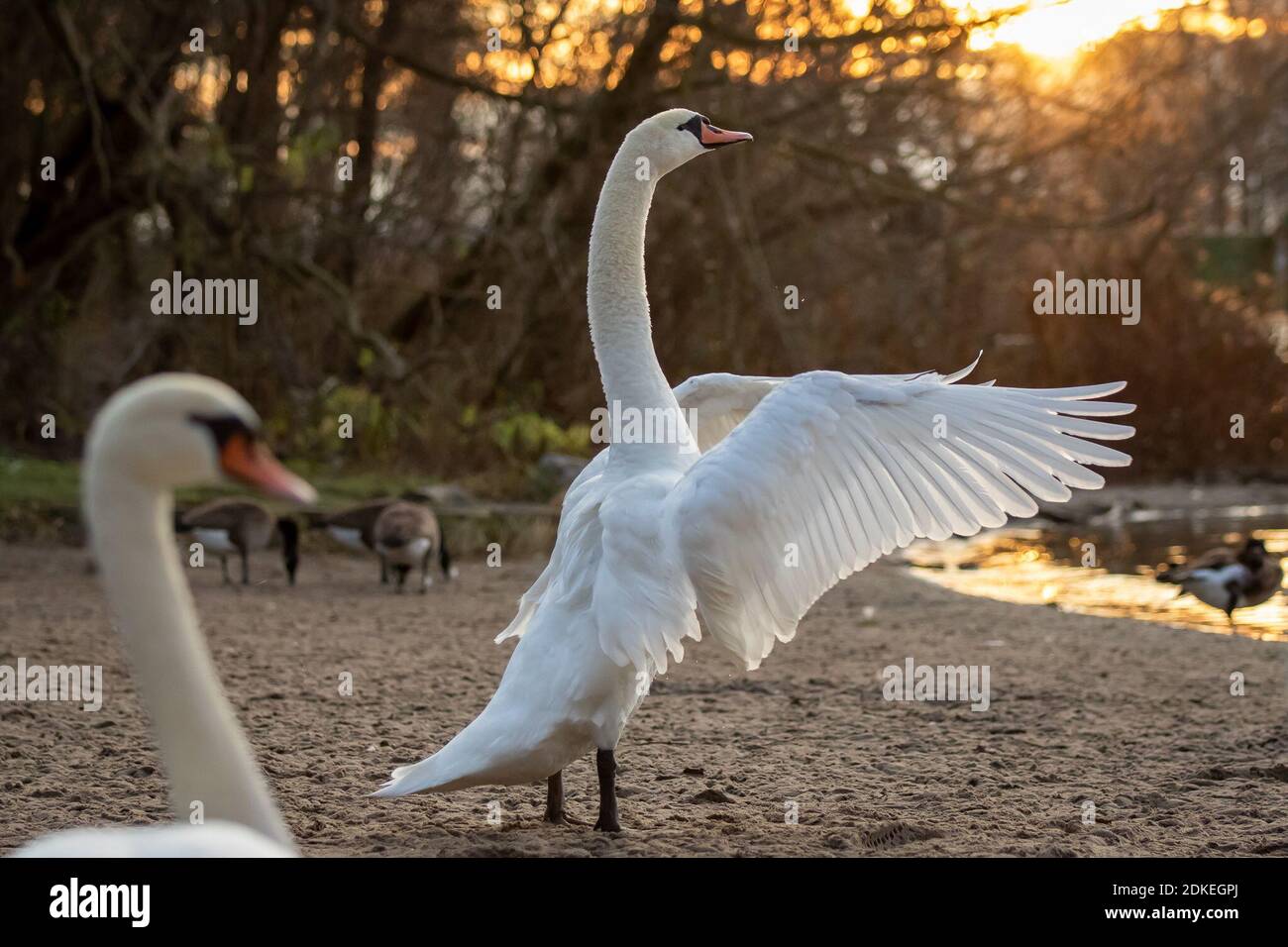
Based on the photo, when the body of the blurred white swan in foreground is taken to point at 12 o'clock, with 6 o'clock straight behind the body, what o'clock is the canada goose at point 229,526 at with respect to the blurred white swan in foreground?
The canada goose is roughly at 9 o'clock from the blurred white swan in foreground.

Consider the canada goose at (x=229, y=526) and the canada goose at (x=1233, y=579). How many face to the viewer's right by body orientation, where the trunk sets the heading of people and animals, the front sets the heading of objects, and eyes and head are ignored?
2

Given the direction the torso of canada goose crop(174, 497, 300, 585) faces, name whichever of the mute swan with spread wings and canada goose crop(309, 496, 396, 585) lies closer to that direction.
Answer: the canada goose

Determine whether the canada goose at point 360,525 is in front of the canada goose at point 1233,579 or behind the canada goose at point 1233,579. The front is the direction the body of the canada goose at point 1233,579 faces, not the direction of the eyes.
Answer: behind

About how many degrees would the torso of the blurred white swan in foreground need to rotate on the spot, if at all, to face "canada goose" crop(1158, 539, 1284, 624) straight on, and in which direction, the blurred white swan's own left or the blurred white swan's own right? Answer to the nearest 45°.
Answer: approximately 45° to the blurred white swan's own left

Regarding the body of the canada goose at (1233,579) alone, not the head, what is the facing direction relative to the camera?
to the viewer's right

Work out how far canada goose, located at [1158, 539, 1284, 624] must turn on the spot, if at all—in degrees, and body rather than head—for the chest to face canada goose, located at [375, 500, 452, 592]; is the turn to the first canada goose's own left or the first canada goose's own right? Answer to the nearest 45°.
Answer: approximately 180°

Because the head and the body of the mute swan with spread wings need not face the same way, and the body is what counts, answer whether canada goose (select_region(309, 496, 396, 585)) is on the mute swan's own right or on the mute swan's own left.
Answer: on the mute swan's own left

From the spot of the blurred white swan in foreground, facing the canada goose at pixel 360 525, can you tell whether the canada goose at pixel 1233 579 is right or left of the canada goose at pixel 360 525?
right

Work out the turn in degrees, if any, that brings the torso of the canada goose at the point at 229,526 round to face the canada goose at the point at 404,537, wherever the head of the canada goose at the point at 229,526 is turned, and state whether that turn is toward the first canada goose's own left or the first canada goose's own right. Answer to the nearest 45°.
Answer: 0° — it already faces it

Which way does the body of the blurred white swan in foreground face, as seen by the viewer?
to the viewer's right

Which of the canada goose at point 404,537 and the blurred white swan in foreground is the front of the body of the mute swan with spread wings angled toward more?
the canada goose

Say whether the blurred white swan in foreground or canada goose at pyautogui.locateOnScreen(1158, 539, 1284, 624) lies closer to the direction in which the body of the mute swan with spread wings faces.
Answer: the canada goose

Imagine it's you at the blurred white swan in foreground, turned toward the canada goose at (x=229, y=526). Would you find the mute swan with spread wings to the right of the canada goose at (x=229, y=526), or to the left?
right

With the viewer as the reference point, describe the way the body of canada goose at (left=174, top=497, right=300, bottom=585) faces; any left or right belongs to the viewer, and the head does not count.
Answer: facing to the right of the viewer
